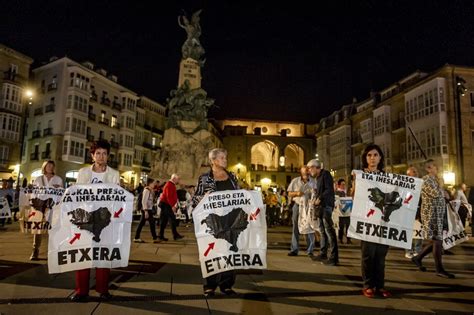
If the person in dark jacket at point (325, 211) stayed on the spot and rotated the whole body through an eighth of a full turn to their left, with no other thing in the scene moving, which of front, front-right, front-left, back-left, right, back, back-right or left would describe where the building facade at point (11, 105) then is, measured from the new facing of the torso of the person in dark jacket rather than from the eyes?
right

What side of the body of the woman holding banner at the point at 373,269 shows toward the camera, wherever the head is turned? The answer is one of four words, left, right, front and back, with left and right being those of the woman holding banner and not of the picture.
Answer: front

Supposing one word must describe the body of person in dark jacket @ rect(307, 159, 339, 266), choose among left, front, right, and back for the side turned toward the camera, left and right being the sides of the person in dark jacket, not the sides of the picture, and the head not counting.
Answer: left

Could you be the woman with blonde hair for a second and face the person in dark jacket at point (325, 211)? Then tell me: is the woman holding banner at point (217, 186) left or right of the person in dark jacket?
right

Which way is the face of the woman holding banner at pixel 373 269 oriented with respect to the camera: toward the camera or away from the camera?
toward the camera

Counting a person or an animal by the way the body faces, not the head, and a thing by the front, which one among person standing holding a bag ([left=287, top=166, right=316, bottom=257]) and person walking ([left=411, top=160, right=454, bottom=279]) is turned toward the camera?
person standing holding a bag ([left=287, top=166, right=316, bottom=257])

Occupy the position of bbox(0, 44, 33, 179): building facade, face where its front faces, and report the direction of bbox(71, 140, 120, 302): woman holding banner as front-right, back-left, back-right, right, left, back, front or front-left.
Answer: front-right

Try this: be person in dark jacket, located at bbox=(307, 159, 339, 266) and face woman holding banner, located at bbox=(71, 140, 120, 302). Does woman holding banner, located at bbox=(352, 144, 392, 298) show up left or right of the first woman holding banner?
left

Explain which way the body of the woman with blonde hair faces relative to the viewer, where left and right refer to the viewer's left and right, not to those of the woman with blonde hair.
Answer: facing the viewer

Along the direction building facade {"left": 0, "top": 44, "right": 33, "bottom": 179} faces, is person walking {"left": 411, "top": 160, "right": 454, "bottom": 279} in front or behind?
in front
